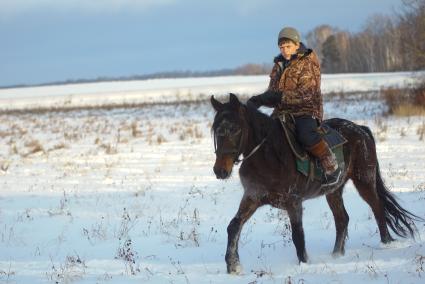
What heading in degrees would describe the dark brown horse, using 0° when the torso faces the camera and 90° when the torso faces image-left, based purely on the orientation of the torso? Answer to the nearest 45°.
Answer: approximately 45°

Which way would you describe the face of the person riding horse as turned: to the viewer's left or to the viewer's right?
to the viewer's left

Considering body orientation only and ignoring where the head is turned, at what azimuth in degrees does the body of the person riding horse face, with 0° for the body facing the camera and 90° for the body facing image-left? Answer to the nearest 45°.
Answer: approximately 45°
